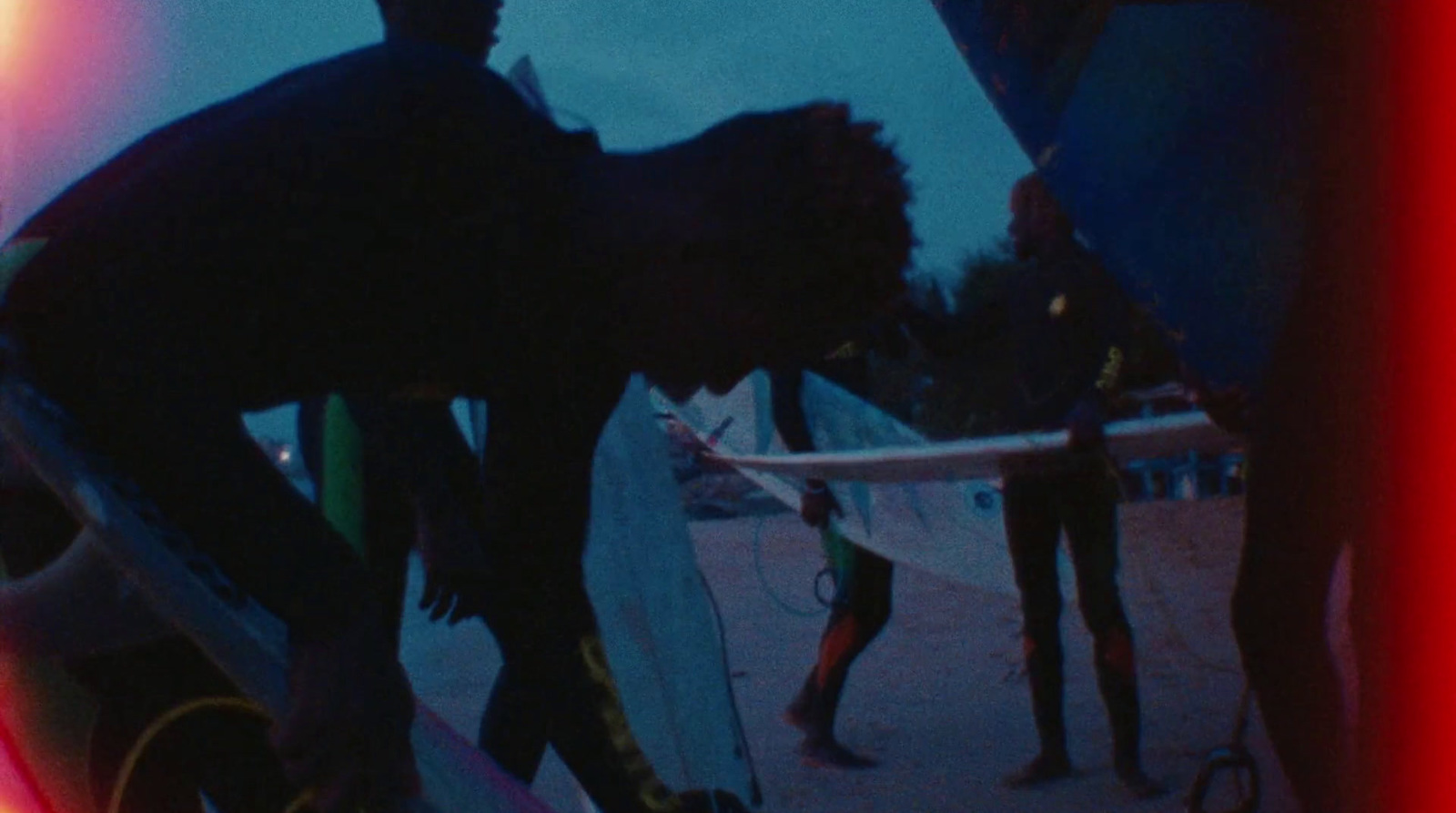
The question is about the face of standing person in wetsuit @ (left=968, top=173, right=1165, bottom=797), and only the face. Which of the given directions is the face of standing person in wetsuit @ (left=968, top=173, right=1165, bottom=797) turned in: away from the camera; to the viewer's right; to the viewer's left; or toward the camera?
to the viewer's left

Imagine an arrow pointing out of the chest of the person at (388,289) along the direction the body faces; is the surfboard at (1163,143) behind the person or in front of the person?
in front

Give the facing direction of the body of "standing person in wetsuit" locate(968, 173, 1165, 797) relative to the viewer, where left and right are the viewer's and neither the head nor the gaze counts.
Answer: facing the viewer and to the left of the viewer

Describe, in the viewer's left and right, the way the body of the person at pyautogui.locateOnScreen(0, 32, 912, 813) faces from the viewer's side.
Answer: facing to the right of the viewer
